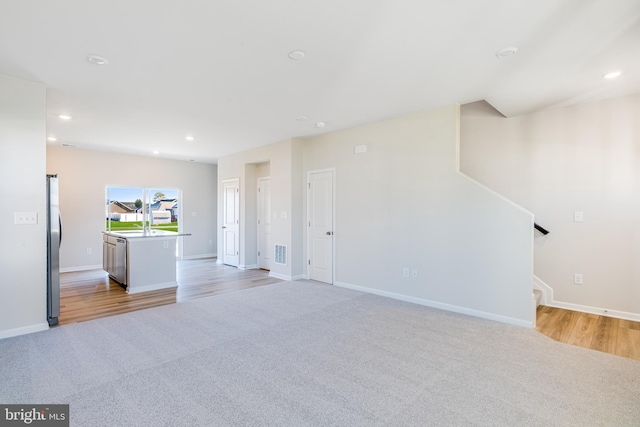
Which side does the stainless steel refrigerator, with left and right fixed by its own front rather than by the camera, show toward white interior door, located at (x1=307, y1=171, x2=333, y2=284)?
front

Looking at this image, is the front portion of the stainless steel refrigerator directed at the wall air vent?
yes

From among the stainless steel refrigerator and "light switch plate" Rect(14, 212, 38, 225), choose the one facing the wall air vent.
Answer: the stainless steel refrigerator

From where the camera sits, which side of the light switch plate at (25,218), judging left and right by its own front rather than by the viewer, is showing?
front

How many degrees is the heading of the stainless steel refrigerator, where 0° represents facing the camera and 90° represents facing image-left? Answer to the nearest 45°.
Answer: approximately 270°

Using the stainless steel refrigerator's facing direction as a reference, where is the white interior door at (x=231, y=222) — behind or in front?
in front
